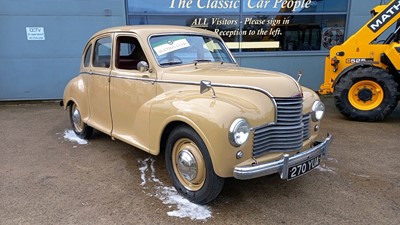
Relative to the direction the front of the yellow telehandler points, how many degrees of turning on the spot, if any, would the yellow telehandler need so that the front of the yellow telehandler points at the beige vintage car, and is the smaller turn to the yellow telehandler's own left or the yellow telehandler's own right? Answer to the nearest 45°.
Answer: approximately 90° to the yellow telehandler's own right

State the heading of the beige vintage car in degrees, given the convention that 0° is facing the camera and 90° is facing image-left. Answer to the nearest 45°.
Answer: approximately 315°

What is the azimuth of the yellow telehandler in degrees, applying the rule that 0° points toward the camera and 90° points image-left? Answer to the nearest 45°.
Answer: approximately 270°

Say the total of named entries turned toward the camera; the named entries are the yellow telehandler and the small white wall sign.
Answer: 1

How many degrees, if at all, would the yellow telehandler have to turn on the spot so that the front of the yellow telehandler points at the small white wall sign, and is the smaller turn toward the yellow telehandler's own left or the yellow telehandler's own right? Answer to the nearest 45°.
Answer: approximately 180°

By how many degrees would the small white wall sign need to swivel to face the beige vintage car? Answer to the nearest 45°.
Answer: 0° — it already faces it

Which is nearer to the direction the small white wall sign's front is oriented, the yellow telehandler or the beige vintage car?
the beige vintage car

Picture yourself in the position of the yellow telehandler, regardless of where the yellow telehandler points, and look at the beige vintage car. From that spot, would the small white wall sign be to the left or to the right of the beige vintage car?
right

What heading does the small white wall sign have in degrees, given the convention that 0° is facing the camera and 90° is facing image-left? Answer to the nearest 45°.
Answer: approximately 0°

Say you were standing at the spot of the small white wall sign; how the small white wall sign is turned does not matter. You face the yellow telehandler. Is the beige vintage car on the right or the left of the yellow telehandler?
right

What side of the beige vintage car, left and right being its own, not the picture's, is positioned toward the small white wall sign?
back

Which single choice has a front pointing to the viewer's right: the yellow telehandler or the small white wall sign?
the yellow telehandler
